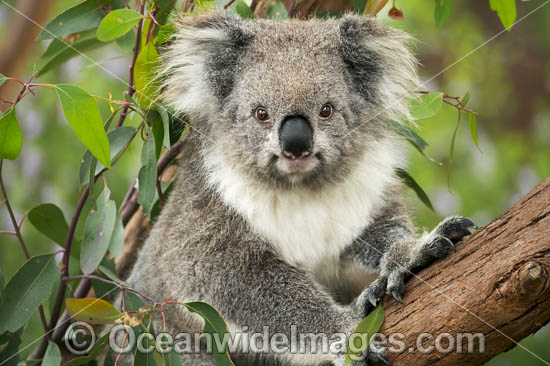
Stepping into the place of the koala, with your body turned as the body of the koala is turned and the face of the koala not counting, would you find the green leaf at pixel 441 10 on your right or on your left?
on your left

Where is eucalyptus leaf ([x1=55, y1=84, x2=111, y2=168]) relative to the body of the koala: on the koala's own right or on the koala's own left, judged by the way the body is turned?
on the koala's own right

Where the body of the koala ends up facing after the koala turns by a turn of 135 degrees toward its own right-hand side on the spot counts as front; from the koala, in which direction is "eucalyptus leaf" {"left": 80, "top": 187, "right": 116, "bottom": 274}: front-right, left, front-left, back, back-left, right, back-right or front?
front

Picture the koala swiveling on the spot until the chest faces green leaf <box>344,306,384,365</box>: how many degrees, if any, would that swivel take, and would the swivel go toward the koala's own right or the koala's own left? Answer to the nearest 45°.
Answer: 0° — it already faces it

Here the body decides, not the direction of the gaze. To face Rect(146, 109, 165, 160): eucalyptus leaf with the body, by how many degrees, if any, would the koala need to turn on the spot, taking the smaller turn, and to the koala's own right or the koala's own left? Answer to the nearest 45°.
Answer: approximately 135° to the koala's own right

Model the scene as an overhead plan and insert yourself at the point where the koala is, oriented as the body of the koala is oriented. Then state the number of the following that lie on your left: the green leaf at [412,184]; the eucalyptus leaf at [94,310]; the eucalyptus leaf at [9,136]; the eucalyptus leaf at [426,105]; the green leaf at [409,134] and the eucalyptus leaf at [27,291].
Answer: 3

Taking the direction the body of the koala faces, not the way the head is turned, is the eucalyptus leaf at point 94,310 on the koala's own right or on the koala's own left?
on the koala's own right

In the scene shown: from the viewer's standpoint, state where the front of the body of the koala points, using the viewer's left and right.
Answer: facing the viewer and to the right of the viewer
